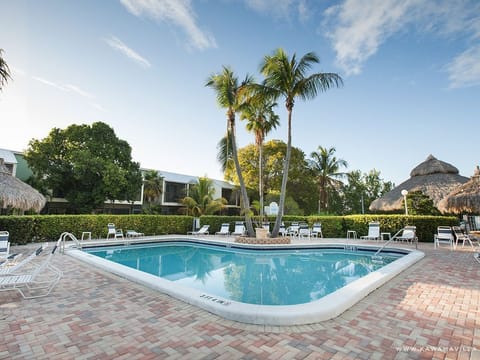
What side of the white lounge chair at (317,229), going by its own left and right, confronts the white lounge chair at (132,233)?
right

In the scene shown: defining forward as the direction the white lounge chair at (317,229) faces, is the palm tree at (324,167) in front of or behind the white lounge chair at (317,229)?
behind

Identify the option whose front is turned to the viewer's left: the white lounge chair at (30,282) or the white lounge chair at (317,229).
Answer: the white lounge chair at (30,282)

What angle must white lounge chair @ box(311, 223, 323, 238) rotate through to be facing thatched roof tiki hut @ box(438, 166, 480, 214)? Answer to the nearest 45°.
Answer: approximately 90° to its left

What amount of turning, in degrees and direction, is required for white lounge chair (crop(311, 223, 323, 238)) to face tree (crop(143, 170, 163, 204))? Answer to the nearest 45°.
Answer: approximately 90° to its right

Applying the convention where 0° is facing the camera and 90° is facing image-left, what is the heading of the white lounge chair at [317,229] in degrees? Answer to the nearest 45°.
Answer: approximately 0°

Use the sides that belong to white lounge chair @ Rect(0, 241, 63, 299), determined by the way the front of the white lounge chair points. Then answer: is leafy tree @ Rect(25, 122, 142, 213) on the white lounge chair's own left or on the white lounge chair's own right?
on the white lounge chair's own right

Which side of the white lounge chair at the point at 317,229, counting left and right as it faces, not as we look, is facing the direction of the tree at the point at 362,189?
back

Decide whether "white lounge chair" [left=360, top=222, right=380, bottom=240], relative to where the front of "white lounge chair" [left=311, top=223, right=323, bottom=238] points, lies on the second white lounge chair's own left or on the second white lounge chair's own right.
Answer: on the second white lounge chair's own left
